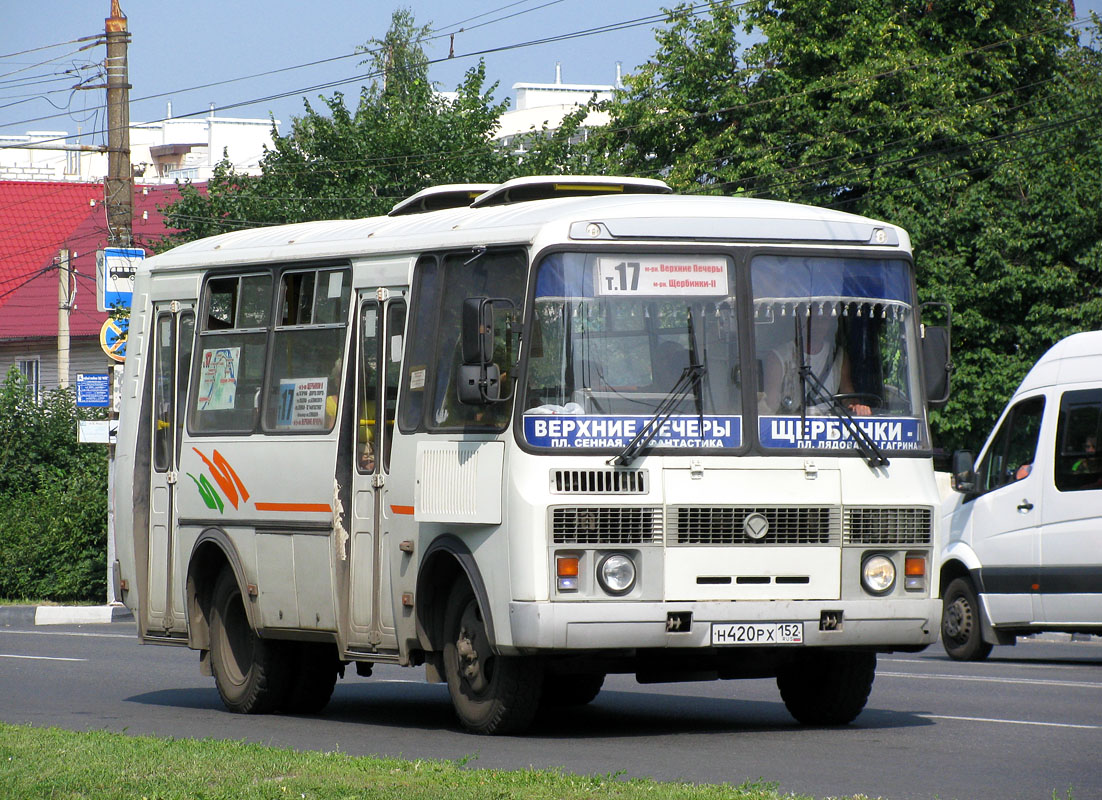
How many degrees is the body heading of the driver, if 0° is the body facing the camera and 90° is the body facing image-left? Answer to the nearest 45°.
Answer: approximately 315°

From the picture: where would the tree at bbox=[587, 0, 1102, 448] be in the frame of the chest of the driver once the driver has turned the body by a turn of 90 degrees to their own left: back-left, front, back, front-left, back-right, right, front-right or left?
front-left

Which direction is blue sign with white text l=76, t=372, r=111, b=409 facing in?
toward the camera

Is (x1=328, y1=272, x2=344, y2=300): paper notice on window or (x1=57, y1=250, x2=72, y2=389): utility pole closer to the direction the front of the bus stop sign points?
the paper notice on window
